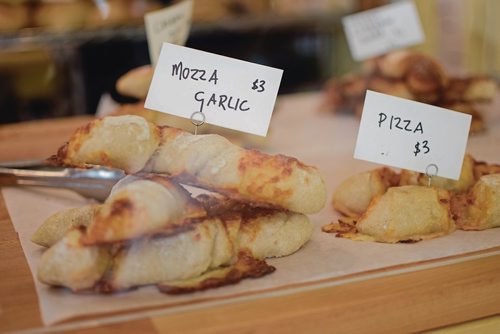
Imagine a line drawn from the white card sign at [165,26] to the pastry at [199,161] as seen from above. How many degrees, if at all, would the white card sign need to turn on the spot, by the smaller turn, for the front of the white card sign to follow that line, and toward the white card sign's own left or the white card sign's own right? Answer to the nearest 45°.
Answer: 0° — it already faces it

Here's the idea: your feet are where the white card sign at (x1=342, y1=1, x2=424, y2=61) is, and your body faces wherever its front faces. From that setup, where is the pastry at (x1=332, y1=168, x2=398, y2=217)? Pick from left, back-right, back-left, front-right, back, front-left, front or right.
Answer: front

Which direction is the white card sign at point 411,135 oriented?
toward the camera

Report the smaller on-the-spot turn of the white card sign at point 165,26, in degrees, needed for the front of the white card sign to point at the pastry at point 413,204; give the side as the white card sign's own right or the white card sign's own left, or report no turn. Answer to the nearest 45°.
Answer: approximately 45° to the white card sign's own left

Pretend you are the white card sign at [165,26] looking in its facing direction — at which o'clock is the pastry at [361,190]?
The pastry is roughly at 11 o'clock from the white card sign.

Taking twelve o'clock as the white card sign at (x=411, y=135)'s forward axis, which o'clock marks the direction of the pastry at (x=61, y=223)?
The pastry is roughly at 2 o'clock from the white card sign.

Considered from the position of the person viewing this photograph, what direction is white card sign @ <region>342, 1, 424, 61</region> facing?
facing the viewer

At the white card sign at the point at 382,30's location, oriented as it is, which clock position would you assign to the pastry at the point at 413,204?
The pastry is roughly at 12 o'clock from the white card sign.

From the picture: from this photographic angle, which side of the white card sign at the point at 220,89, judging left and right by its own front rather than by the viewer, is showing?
front

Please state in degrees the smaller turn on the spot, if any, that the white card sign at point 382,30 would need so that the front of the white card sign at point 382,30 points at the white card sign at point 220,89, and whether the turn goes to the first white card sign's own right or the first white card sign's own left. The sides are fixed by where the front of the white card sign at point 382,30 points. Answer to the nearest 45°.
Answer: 0° — it already faces it
